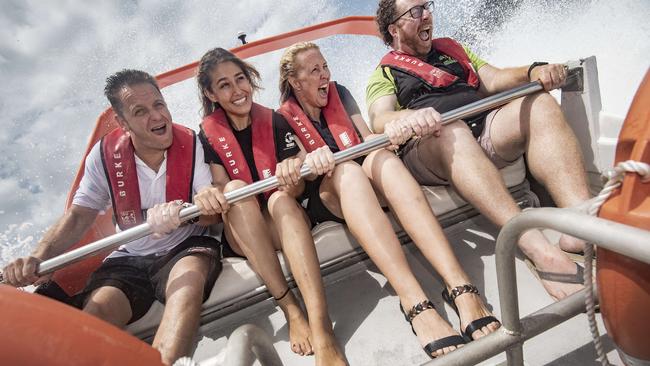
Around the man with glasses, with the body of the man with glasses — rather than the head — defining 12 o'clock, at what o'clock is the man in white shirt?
The man in white shirt is roughly at 4 o'clock from the man with glasses.

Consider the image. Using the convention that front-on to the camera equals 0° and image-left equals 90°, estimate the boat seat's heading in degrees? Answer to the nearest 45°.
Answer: approximately 315°
